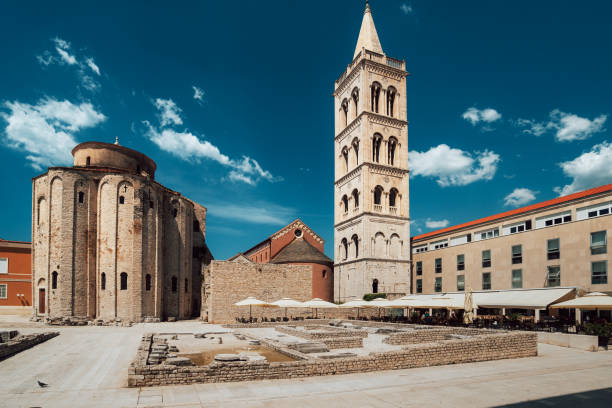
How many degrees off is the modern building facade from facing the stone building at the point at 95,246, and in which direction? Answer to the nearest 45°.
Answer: approximately 45° to its right

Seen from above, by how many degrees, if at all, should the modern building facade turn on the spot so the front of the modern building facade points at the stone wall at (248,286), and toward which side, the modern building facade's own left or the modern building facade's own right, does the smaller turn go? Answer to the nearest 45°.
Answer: approximately 45° to the modern building facade's own right

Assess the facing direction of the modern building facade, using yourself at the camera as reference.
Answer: facing the viewer and to the left of the viewer

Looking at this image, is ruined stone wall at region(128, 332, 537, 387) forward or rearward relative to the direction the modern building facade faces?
forward

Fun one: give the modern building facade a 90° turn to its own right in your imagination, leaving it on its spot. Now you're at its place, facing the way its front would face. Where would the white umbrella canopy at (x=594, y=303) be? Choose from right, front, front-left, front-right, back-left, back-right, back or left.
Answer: back-left
